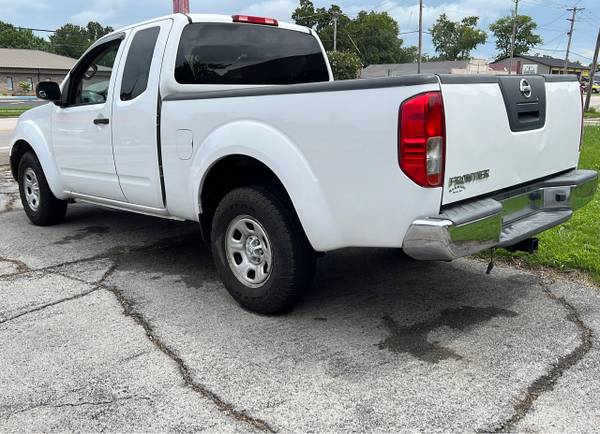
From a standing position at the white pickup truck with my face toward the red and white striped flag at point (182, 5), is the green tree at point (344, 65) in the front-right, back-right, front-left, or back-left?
front-right

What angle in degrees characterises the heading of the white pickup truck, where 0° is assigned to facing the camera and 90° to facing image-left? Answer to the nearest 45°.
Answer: approximately 135°

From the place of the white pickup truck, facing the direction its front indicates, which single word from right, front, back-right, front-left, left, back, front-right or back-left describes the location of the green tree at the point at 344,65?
front-right

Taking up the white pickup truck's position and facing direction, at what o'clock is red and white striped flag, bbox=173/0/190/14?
The red and white striped flag is roughly at 1 o'clock from the white pickup truck.

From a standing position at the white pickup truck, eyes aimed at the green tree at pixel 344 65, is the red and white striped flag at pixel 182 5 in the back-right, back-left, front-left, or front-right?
front-left
